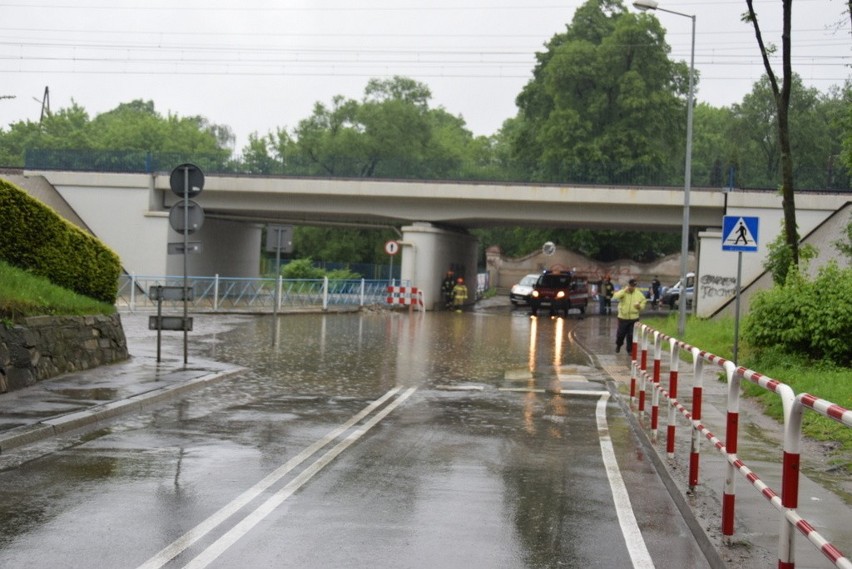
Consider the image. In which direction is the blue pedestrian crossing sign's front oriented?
toward the camera

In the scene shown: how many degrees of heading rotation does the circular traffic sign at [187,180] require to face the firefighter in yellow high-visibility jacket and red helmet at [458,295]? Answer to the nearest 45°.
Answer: approximately 45° to its right

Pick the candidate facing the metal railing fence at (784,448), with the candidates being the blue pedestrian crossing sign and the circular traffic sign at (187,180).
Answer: the blue pedestrian crossing sign

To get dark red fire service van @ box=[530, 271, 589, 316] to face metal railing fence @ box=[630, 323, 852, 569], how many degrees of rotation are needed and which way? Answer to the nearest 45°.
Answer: approximately 45° to its left

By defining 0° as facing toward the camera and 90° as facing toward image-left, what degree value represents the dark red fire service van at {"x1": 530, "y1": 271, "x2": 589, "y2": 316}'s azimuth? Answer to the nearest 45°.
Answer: approximately 45°

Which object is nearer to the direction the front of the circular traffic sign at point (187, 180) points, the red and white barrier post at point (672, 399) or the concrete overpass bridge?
the concrete overpass bridge

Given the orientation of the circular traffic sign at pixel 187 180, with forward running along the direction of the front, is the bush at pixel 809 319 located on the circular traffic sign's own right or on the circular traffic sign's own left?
on the circular traffic sign's own right

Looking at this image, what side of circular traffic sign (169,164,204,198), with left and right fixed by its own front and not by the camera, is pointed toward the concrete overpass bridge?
front

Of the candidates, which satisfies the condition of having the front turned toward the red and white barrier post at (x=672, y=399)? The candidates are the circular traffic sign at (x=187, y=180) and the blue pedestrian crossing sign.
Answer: the blue pedestrian crossing sign

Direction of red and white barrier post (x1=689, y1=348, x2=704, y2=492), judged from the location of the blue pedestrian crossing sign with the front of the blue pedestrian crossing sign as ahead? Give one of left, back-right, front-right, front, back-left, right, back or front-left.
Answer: front

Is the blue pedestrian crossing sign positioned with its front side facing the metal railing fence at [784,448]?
yes

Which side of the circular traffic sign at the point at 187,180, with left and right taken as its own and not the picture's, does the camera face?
back

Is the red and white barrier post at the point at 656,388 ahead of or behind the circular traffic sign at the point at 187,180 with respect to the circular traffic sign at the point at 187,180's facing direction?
behind

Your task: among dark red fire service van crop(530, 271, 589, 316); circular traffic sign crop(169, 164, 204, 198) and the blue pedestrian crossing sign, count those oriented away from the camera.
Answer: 1

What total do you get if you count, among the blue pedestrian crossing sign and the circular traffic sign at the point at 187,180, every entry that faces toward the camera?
1
